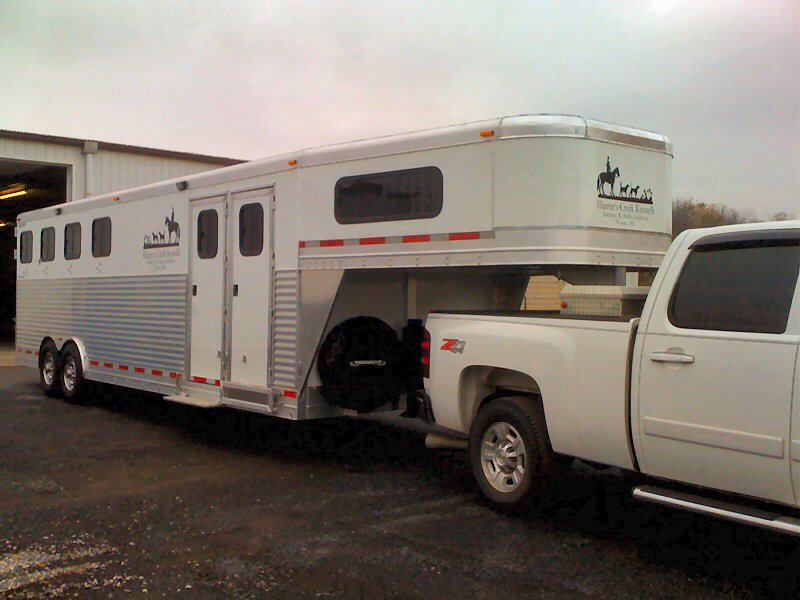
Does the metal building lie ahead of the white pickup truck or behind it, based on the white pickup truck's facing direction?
behind

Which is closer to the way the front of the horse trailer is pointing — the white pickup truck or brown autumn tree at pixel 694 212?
the white pickup truck

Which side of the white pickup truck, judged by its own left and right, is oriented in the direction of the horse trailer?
back

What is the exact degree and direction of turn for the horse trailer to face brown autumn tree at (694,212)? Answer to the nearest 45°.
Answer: approximately 90° to its left

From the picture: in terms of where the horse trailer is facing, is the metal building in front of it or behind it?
behind

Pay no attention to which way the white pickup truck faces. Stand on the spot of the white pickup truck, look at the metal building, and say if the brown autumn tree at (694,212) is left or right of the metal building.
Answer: right

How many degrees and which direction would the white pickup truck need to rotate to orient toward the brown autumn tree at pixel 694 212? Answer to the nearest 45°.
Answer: approximately 135° to its left

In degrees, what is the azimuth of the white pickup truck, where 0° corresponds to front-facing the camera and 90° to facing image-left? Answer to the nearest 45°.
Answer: approximately 315°

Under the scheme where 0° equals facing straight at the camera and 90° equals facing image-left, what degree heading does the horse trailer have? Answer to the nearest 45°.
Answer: approximately 315°
